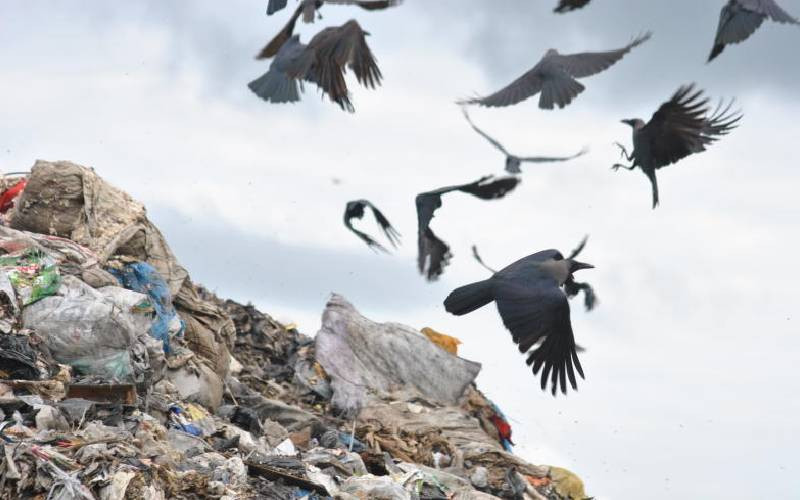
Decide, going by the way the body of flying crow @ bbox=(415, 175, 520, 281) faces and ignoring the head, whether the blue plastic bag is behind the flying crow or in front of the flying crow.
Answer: in front

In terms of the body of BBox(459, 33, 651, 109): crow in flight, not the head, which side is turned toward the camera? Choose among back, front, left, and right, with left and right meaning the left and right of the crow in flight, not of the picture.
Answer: back

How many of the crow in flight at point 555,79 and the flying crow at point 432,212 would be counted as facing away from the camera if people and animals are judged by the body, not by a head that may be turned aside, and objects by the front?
1

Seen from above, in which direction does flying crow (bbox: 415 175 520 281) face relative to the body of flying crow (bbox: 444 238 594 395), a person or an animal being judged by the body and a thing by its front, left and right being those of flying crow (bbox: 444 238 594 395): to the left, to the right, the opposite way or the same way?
the opposite way

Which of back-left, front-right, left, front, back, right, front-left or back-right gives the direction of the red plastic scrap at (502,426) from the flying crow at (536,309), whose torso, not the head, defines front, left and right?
left

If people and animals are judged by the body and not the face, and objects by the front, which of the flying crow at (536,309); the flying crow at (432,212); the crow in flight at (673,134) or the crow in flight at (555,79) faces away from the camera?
the crow in flight at (555,79)

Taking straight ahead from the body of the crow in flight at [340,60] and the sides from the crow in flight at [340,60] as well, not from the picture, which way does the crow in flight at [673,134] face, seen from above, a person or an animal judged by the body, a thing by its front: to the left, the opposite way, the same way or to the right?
the opposite way

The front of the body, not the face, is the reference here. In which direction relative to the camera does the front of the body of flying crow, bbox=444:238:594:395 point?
to the viewer's right

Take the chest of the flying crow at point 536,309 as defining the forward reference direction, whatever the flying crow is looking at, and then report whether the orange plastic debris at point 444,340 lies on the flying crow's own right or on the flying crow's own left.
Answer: on the flying crow's own left

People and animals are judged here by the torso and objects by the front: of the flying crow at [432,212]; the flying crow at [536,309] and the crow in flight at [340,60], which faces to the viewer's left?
the flying crow at [432,212]

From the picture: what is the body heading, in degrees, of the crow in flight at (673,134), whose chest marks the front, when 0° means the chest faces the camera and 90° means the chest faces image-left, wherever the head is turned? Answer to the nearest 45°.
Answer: approximately 90°

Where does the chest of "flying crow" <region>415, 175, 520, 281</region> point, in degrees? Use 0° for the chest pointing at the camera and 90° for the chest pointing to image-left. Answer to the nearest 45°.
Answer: approximately 90°

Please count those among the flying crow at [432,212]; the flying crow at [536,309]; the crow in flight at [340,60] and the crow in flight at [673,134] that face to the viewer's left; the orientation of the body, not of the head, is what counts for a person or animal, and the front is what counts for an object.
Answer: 2

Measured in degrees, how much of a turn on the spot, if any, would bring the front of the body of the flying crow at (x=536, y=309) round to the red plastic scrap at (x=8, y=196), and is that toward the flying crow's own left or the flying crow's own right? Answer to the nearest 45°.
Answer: approximately 135° to the flying crow's own left
